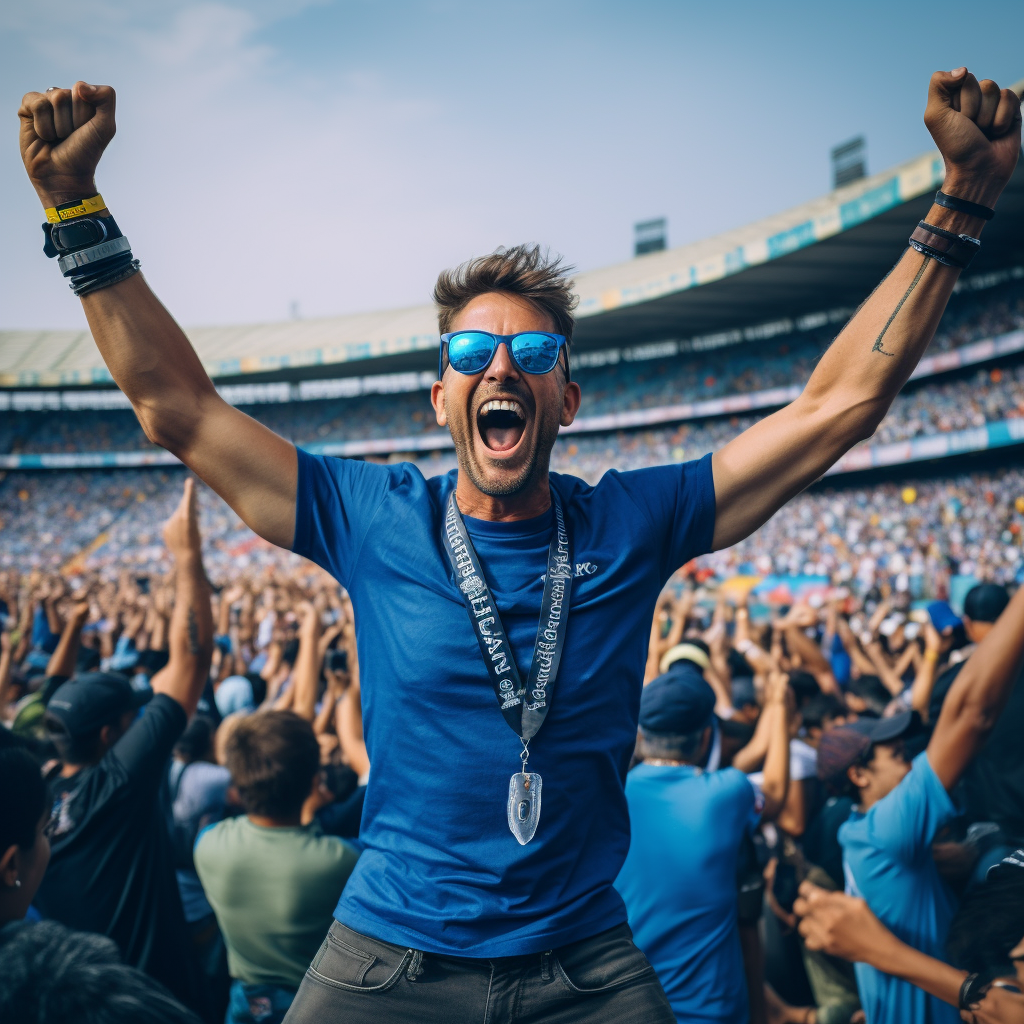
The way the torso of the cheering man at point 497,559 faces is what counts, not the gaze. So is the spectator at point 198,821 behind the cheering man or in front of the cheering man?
behind

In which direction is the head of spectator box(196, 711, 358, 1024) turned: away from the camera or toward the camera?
away from the camera

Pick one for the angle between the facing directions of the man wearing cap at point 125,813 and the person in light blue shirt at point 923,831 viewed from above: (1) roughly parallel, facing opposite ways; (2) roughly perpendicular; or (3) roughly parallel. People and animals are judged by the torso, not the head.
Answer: roughly perpendicular

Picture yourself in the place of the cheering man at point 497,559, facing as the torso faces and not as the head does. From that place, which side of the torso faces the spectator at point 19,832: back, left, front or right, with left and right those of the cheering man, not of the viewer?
right

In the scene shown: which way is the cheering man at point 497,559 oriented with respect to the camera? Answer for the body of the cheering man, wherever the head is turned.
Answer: toward the camera

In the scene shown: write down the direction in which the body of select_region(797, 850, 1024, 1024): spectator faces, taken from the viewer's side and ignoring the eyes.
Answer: to the viewer's left

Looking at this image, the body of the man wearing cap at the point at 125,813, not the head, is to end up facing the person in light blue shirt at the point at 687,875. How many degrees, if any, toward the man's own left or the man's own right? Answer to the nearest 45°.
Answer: approximately 90° to the man's own right

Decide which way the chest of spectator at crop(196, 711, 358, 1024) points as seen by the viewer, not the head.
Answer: away from the camera

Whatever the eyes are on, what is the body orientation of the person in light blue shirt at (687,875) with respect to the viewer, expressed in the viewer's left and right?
facing away from the viewer

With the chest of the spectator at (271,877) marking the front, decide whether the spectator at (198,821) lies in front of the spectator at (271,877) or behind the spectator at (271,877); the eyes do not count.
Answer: in front

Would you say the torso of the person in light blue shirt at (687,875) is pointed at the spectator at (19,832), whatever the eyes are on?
no

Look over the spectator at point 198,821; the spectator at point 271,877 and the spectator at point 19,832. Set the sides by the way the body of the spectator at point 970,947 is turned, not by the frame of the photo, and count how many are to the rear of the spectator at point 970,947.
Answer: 0

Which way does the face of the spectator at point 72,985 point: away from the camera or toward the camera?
away from the camera
